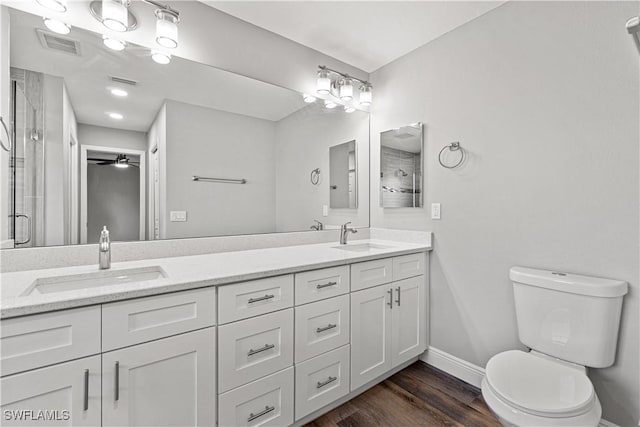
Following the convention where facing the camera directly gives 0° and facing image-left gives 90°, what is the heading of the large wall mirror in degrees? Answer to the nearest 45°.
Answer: approximately 315°

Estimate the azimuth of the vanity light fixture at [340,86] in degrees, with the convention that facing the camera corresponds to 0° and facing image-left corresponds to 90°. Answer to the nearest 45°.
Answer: approximately 315°

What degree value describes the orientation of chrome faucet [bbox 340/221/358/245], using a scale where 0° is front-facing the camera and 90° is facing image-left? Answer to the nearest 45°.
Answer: approximately 315°
